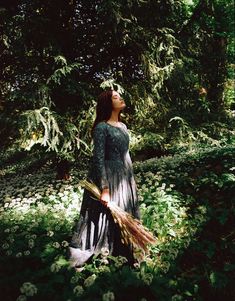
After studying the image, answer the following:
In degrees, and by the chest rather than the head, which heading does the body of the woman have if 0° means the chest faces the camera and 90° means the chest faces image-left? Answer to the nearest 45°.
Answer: approximately 315°

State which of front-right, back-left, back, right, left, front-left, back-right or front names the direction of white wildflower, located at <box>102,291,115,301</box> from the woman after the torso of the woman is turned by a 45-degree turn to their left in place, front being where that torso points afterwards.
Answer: right
